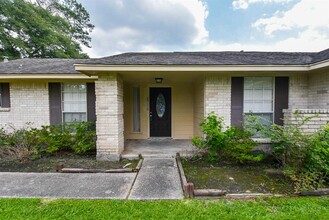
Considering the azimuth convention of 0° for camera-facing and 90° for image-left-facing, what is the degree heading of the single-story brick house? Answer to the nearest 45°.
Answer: approximately 0°

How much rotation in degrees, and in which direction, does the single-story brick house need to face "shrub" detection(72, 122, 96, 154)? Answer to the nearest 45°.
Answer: approximately 90° to its right

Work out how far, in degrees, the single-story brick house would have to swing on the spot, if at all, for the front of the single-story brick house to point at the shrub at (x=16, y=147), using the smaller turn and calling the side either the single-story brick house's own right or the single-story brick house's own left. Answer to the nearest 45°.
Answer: approximately 90° to the single-story brick house's own right

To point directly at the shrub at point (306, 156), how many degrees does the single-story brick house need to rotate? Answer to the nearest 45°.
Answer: approximately 45° to its left

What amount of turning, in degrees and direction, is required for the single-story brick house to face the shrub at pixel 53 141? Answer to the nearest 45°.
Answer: approximately 90° to its right
